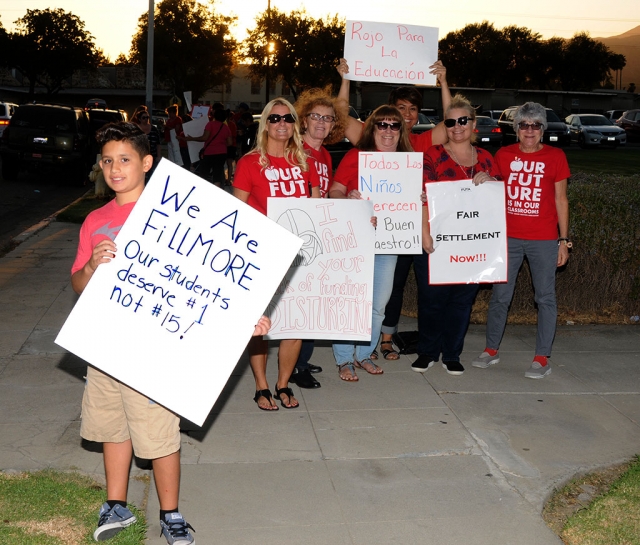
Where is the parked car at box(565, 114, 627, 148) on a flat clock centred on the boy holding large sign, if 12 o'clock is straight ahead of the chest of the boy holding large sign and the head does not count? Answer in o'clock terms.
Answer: The parked car is roughly at 7 o'clock from the boy holding large sign.

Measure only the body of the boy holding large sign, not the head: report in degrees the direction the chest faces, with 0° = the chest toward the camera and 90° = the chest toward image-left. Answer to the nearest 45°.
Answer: approximately 0°

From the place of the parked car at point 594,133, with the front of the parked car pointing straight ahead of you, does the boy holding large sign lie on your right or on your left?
on your right

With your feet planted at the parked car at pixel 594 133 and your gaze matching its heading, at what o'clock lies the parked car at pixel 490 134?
the parked car at pixel 490 134 is roughly at 3 o'clock from the parked car at pixel 594 133.

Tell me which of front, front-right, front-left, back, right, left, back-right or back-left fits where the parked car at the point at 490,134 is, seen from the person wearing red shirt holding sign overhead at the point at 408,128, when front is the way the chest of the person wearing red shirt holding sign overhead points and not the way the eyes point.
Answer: back
